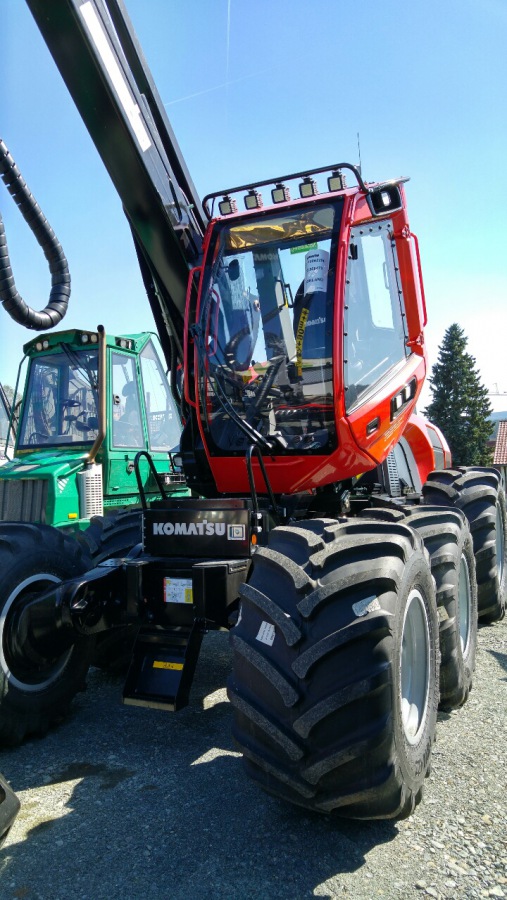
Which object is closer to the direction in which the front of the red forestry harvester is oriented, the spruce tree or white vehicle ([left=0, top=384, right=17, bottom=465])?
the white vehicle

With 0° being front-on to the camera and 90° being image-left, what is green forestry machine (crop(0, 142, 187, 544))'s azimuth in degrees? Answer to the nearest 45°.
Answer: approximately 45°

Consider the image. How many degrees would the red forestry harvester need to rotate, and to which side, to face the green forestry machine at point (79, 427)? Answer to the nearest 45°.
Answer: approximately 90° to its right

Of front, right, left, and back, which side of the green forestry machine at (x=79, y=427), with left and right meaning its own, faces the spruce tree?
back

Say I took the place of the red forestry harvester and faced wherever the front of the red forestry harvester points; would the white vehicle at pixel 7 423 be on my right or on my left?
on my right

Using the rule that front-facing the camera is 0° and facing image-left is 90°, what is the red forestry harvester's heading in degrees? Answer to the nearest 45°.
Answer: approximately 45°

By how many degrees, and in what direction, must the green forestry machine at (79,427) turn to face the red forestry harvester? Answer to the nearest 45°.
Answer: approximately 45° to its left

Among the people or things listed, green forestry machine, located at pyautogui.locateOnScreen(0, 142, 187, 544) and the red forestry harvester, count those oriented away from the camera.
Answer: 0
